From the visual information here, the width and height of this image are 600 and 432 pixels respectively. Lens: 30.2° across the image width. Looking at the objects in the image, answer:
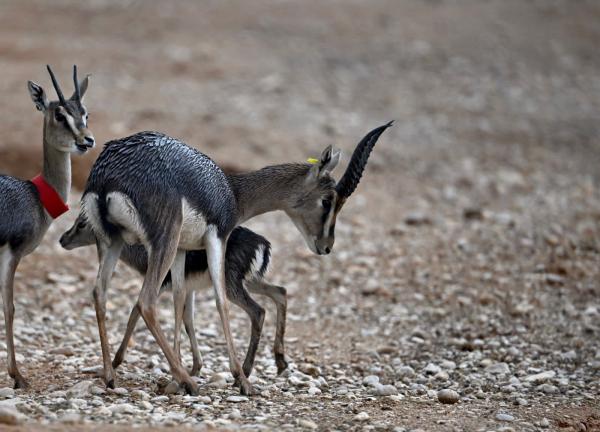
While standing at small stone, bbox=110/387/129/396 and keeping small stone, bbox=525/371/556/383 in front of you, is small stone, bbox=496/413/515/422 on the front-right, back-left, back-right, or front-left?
front-right

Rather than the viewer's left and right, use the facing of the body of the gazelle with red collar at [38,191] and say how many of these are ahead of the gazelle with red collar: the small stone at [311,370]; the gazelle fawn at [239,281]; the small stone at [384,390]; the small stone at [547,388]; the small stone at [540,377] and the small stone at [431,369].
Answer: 6

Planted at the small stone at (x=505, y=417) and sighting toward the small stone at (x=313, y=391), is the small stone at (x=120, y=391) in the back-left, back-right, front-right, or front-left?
front-left

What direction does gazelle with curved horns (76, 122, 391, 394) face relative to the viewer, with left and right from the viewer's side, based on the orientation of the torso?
facing away from the viewer and to the right of the viewer

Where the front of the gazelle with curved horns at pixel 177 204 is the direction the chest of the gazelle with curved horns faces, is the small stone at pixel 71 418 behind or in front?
behind

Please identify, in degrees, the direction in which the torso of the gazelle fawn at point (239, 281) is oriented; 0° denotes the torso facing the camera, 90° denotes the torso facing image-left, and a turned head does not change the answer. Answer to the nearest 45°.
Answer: approximately 90°

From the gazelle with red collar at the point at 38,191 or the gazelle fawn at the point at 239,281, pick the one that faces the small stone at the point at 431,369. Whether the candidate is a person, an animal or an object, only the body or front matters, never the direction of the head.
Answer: the gazelle with red collar

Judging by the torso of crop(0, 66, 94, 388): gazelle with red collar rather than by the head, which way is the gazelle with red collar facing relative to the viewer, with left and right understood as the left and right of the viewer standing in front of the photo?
facing to the right of the viewer

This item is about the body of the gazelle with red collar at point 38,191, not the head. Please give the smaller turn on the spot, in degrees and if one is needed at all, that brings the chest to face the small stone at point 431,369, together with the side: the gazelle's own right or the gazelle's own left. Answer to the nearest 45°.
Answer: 0° — it already faces it

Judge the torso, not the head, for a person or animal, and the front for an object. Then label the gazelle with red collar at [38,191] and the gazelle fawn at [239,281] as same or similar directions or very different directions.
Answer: very different directions

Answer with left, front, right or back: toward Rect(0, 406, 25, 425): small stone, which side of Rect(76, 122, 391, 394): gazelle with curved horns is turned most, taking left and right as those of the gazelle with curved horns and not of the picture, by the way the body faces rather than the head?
back

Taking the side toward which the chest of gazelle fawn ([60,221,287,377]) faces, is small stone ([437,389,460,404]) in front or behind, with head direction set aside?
behind

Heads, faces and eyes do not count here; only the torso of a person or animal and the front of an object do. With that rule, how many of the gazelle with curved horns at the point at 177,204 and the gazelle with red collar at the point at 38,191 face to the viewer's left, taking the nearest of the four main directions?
0

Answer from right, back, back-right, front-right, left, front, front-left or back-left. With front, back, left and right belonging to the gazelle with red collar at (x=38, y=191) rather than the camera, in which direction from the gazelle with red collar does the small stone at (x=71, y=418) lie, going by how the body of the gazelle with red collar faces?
right

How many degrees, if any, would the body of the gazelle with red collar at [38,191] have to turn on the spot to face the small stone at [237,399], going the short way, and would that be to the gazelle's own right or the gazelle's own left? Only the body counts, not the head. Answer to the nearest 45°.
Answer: approximately 45° to the gazelle's own right
